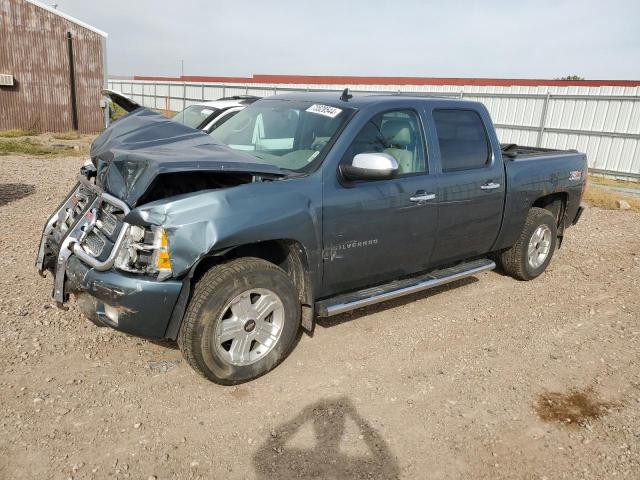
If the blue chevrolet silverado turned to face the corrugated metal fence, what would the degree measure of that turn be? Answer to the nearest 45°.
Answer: approximately 180°

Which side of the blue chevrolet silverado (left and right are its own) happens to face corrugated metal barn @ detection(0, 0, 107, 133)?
right

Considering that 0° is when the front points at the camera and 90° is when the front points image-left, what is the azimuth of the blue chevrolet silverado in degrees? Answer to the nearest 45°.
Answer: approximately 45°
